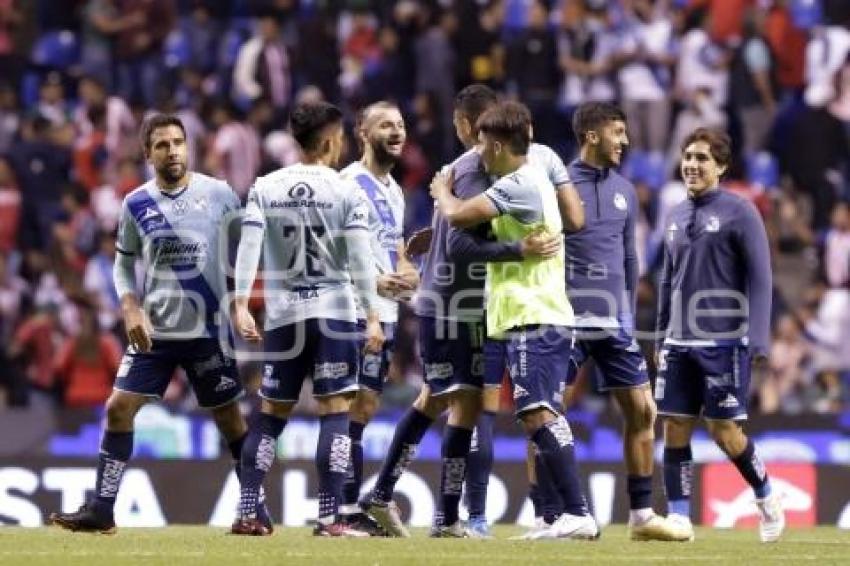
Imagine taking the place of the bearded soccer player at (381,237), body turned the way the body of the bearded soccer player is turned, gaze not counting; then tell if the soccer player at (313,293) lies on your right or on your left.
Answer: on your right

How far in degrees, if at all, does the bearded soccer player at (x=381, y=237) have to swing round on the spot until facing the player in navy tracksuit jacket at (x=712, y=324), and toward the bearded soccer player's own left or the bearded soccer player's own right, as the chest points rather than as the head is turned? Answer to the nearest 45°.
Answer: approximately 45° to the bearded soccer player's own left

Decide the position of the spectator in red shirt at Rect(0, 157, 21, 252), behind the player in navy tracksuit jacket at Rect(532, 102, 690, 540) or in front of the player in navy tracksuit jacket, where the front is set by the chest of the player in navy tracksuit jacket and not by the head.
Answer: behind

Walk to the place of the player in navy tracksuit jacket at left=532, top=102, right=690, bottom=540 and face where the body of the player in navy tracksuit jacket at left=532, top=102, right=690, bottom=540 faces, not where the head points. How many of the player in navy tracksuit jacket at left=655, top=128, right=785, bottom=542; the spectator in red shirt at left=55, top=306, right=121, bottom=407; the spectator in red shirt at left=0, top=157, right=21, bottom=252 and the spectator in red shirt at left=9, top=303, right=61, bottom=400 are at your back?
3

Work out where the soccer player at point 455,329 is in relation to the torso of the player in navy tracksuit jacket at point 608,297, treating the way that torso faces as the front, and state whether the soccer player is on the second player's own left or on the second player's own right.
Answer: on the second player's own right
